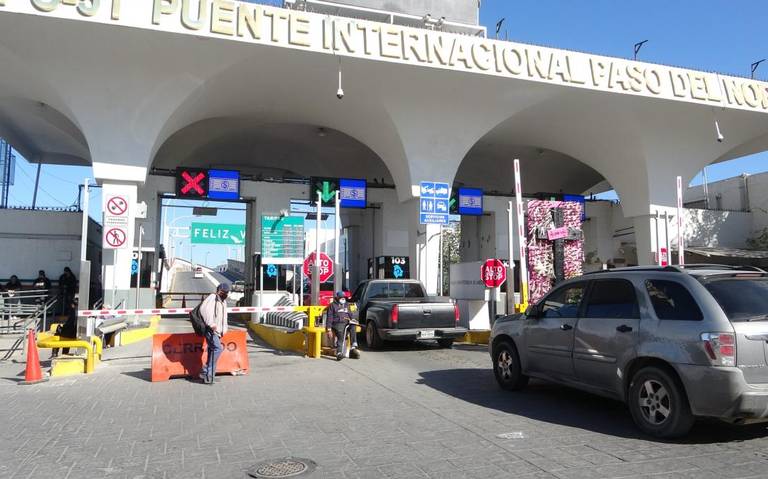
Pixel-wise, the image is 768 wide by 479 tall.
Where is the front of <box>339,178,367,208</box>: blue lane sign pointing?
toward the camera

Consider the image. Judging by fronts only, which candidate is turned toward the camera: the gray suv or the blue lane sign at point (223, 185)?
the blue lane sign

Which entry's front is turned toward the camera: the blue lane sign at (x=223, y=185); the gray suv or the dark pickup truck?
the blue lane sign

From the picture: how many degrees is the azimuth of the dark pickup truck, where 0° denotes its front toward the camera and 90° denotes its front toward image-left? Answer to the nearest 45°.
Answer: approximately 135°

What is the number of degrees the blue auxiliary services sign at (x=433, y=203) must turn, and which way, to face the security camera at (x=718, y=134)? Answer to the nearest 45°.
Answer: approximately 90° to its left

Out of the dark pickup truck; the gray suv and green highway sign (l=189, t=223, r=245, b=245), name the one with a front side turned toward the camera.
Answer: the green highway sign

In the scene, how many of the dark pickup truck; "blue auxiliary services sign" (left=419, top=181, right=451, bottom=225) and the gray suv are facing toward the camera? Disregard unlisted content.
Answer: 1

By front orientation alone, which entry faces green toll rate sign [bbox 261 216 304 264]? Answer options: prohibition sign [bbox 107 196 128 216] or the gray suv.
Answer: the gray suv

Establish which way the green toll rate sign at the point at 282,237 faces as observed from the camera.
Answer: facing the viewer

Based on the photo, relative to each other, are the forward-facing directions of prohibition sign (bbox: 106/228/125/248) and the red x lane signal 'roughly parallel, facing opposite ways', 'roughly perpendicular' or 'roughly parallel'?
roughly parallel

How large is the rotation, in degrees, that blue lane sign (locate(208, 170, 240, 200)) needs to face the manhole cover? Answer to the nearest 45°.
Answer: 0° — it already faces it

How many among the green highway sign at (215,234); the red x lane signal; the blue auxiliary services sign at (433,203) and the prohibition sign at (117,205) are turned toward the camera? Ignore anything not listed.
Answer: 4

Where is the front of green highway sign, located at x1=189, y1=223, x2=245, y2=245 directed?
toward the camera

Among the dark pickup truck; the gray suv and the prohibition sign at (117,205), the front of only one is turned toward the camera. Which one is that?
the prohibition sign

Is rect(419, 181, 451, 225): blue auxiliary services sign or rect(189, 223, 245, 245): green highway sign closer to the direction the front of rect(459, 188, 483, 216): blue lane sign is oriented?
the blue auxiliary services sign
